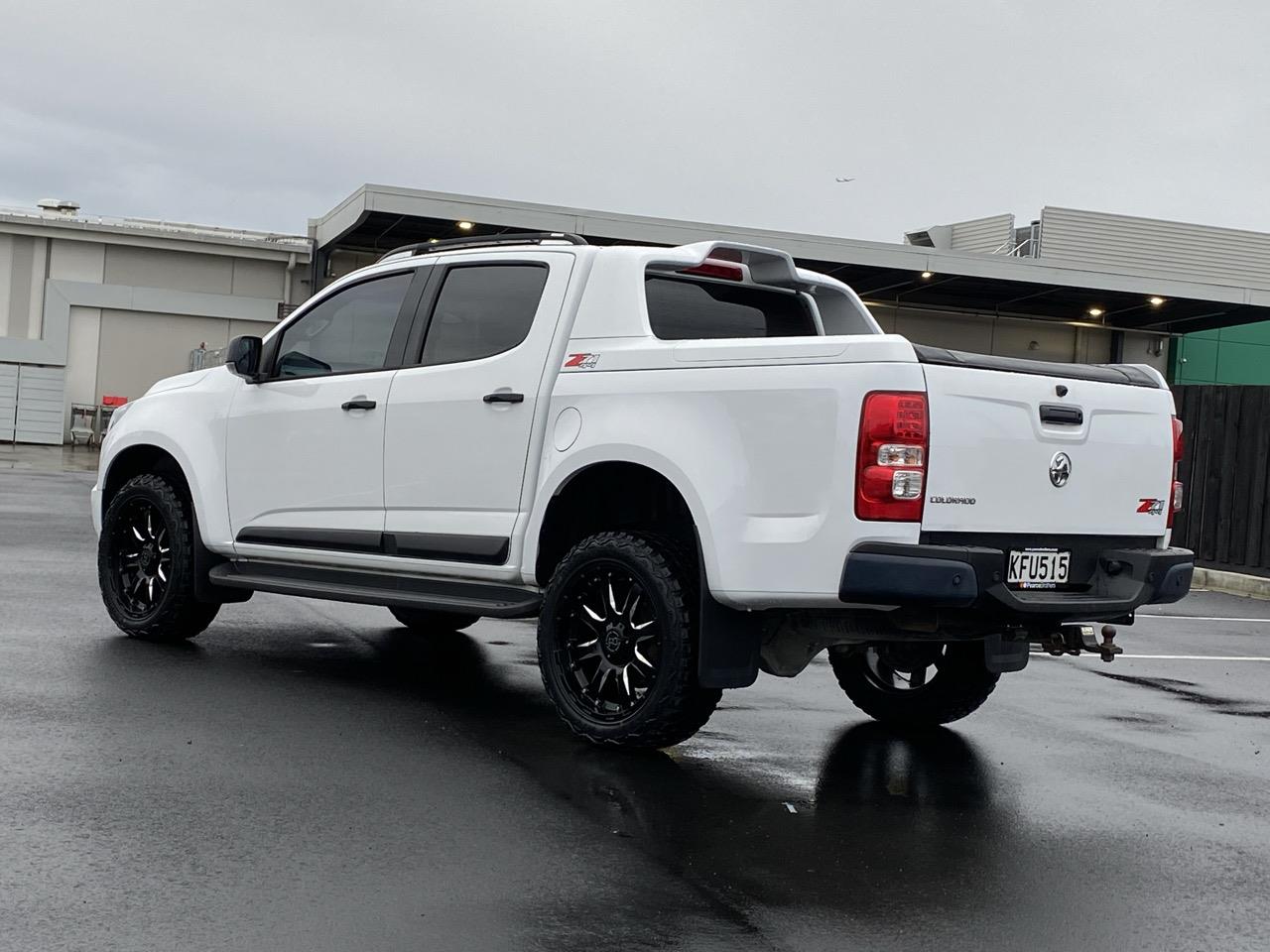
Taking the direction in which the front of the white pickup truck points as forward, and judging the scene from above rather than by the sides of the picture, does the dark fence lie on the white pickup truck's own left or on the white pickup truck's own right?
on the white pickup truck's own right

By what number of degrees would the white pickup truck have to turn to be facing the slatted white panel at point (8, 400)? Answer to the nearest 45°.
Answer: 0° — it already faces it

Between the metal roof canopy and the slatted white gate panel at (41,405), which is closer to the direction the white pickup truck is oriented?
the slatted white gate panel

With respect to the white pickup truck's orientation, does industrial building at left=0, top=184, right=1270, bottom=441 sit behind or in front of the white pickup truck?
in front

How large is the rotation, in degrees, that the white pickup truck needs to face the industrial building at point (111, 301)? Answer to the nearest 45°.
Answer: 0° — it already faces it

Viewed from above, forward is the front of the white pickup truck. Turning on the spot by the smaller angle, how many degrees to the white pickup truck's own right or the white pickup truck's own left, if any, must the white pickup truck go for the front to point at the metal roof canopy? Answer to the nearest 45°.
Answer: approximately 45° to the white pickup truck's own right

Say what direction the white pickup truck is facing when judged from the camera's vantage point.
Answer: facing away from the viewer and to the left of the viewer

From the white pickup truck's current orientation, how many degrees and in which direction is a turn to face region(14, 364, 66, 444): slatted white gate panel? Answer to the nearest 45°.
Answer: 0° — it already faces it
